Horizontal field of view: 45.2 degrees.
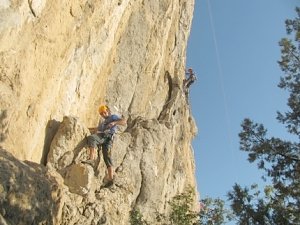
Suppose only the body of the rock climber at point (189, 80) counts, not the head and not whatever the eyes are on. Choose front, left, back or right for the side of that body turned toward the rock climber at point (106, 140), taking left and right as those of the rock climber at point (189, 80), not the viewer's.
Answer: left

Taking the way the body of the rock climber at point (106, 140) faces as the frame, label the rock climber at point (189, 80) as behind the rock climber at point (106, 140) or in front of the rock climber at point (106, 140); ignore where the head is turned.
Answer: behind

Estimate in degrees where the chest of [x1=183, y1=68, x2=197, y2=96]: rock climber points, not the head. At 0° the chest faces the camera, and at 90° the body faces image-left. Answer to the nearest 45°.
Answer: approximately 90°
